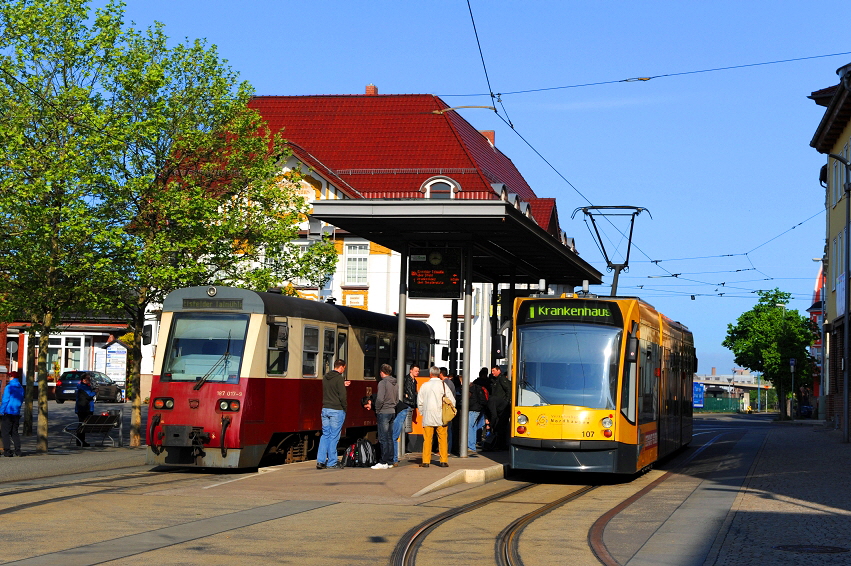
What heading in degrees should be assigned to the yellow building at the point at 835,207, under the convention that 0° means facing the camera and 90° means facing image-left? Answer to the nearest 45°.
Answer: approximately 90°

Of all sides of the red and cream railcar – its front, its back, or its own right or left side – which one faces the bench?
right

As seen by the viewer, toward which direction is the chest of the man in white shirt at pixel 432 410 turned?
away from the camera

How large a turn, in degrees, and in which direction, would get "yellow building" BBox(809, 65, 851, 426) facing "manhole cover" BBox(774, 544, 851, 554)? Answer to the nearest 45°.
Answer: approximately 90° to its left

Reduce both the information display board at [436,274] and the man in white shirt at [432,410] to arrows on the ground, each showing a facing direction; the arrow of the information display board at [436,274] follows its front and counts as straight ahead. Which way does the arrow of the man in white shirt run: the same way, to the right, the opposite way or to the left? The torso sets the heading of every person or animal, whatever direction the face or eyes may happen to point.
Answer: the opposite way

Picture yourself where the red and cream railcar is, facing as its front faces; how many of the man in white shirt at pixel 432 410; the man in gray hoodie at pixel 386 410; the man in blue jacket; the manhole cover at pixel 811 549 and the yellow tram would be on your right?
1

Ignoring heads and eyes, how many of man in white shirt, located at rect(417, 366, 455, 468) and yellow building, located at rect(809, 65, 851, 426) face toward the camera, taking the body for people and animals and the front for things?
0

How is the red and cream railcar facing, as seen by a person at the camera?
facing the viewer and to the left of the viewer

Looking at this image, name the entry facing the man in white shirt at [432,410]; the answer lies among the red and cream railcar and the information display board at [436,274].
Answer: the information display board

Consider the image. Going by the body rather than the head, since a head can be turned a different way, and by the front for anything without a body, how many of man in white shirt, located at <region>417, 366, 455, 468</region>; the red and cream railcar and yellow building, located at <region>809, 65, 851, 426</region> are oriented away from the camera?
1

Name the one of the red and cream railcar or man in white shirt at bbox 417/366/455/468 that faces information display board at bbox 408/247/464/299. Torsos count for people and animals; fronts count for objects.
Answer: the man in white shirt

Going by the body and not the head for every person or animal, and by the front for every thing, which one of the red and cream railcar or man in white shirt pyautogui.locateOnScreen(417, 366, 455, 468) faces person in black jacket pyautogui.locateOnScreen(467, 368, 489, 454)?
the man in white shirt

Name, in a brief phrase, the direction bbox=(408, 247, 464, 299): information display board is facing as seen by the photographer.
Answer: facing the viewer
